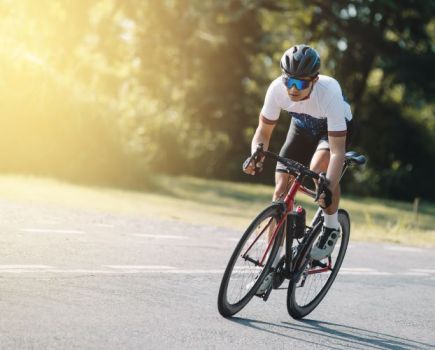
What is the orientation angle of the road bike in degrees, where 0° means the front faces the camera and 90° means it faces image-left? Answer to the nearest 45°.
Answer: approximately 45°

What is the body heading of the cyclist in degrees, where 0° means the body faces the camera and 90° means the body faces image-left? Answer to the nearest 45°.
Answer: approximately 45°
